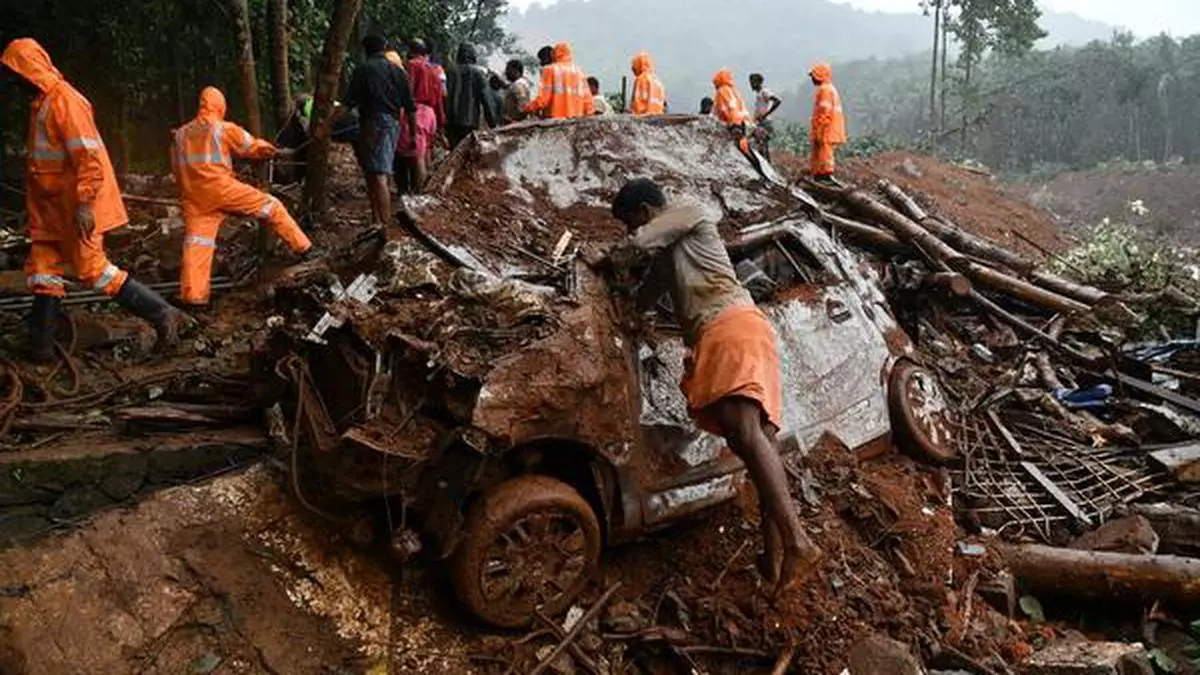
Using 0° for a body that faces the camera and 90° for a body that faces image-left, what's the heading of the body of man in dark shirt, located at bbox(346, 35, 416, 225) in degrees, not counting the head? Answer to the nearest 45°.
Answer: approximately 180°

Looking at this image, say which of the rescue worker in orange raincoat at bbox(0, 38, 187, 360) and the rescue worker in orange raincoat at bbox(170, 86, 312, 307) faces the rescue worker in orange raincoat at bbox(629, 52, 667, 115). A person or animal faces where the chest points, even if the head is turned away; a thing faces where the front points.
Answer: the rescue worker in orange raincoat at bbox(170, 86, 312, 307)

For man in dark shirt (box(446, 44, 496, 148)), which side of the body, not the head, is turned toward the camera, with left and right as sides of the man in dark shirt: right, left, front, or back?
back

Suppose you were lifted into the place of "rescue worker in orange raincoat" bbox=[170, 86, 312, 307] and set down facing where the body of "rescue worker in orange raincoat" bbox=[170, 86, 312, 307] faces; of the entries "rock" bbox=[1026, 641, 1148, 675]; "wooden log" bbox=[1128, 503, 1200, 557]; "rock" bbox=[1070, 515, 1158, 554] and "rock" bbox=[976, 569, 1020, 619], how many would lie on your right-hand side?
4

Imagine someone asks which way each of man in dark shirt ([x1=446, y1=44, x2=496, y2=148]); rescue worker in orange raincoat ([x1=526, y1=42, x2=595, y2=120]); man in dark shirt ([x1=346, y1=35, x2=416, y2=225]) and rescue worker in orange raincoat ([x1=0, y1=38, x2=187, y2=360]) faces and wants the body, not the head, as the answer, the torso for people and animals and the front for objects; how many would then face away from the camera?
3

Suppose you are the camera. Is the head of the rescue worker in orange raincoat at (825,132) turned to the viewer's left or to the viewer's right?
to the viewer's left

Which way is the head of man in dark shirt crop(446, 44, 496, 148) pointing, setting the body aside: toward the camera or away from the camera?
away from the camera

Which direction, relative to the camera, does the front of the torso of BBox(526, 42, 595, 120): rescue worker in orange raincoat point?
away from the camera

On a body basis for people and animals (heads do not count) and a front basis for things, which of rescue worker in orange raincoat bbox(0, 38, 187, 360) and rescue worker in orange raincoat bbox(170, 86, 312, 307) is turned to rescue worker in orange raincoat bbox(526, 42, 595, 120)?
rescue worker in orange raincoat bbox(170, 86, 312, 307)
